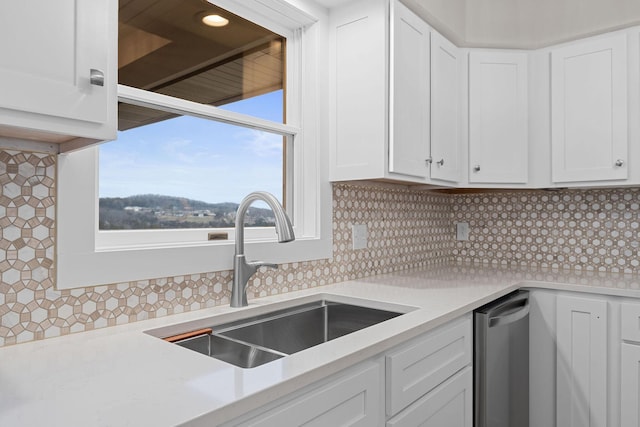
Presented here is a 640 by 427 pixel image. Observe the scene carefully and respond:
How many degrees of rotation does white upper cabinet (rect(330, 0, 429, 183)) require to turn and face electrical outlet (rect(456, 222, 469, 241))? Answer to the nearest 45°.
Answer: approximately 90° to its left

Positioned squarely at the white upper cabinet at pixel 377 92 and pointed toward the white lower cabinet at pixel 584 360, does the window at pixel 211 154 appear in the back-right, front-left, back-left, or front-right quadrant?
back-right

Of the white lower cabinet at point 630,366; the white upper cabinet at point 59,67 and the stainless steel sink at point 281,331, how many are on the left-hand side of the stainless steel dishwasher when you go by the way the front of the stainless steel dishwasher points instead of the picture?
1

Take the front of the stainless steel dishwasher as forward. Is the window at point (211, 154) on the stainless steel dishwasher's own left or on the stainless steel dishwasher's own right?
on the stainless steel dishwasher's own right

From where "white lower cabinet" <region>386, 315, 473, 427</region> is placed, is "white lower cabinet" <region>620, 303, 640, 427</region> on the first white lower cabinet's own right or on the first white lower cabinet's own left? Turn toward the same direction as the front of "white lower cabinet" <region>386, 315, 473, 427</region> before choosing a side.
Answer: on the first white lower cabinet's own left

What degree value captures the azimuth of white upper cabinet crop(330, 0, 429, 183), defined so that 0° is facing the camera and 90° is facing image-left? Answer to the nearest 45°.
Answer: approximately 315°

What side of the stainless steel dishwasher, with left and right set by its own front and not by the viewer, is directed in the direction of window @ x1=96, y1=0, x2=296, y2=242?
right
